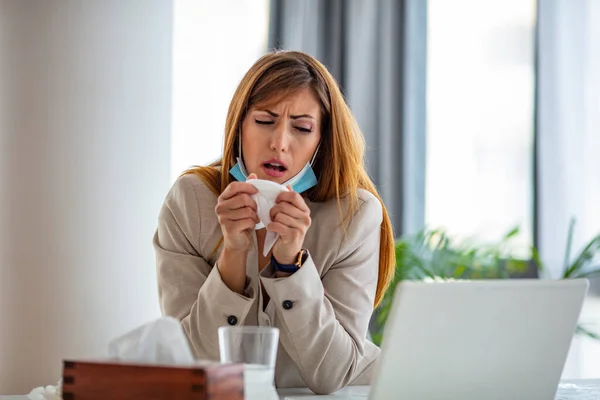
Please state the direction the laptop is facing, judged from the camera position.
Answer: facing away from the viewer and to the left of the viewer

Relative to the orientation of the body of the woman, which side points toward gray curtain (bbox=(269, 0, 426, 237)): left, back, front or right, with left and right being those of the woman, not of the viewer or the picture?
back

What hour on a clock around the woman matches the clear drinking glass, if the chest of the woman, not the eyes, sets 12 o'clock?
The clear drinking glass is roughly at 12 o'clock from the woman.

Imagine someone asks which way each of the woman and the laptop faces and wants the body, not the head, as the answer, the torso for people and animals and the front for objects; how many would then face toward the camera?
1

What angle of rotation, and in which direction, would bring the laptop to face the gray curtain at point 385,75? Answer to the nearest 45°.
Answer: approximately 45° to its right

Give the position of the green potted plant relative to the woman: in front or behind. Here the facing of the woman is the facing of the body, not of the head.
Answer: behind

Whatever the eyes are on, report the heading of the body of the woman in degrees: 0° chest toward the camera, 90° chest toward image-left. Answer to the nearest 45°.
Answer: approximately 0°
